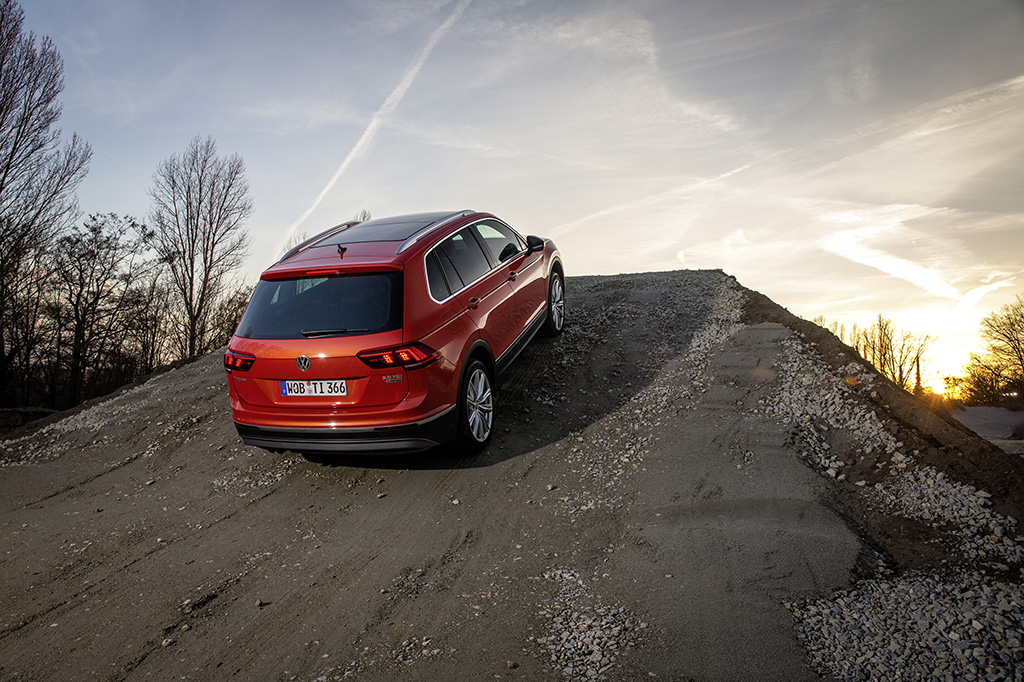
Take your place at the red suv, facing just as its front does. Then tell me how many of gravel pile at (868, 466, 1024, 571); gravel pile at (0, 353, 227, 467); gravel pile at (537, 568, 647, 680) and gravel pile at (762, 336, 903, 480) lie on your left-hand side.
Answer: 1

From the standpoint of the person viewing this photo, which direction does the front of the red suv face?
facing away from the viewer and to the right of the viewer

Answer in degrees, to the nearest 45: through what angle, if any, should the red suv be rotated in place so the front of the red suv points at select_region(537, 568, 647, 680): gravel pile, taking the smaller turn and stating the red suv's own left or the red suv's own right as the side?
approximately 90° to the red suv's own right

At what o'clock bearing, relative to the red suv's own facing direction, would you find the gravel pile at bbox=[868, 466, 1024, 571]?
The gravel pile is roughly at 2 o'clock from the red suv.

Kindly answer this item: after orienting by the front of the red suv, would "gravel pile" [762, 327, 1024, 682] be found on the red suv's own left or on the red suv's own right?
on the red suv's own right

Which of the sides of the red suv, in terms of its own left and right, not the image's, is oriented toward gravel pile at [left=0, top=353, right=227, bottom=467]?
left
